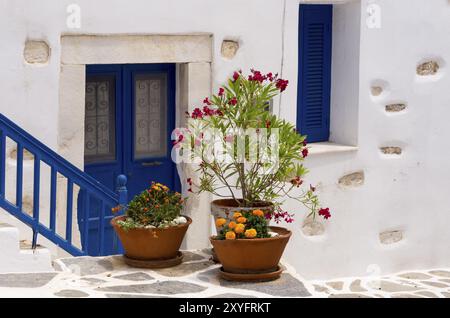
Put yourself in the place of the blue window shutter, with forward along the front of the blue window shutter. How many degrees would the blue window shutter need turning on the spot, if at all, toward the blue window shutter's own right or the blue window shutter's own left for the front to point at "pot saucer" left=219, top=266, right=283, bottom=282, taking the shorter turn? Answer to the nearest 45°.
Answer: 0° — it already faces it

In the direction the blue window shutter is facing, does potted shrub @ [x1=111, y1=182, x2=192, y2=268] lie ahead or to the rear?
ahead

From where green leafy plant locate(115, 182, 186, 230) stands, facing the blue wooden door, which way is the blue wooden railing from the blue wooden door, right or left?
left

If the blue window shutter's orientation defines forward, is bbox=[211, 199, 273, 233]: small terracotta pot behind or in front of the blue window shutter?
in front

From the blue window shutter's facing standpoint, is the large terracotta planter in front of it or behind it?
in front

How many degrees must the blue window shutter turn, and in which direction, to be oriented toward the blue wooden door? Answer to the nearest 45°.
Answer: approximately 45° to its right

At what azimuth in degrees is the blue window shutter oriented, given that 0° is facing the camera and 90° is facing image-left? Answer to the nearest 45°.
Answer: approximately 0°
